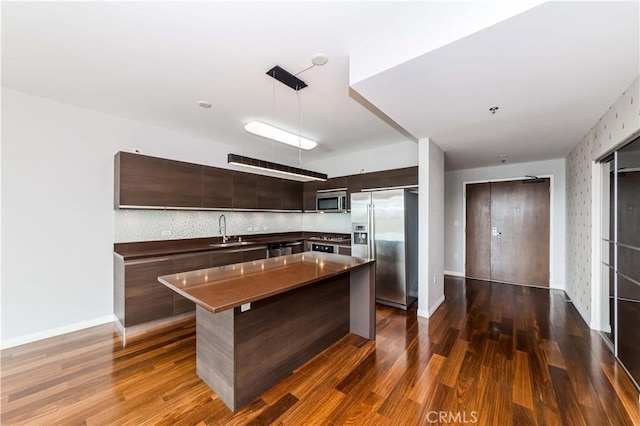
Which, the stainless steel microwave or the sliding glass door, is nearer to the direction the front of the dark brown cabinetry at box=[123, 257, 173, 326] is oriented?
the sliding glass door

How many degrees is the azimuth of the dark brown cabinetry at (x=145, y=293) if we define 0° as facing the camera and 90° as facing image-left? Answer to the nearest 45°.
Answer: approximately 315°

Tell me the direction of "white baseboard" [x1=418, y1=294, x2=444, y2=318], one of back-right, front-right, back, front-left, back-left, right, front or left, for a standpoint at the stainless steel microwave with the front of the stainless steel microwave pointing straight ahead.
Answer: left

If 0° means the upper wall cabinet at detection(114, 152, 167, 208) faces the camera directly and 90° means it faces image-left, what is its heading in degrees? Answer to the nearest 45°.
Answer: approximately 315°

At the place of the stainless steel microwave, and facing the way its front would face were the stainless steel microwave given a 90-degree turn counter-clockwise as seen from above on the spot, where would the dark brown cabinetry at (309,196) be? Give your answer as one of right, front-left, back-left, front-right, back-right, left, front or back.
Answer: back

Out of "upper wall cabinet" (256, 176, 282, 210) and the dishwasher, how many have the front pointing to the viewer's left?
0

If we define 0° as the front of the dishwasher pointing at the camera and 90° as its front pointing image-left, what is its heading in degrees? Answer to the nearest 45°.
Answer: approximately 315°

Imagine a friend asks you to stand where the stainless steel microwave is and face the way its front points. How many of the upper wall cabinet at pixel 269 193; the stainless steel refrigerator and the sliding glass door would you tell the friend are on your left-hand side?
2

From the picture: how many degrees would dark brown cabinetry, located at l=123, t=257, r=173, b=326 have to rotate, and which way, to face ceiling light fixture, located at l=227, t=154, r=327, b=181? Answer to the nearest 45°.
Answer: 0° — it already faces it

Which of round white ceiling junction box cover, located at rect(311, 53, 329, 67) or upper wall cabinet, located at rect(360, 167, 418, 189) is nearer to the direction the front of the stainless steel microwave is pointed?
the round white ceiling junction box cover

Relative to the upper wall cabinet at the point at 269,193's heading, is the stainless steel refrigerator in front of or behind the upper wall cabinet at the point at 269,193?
in front
